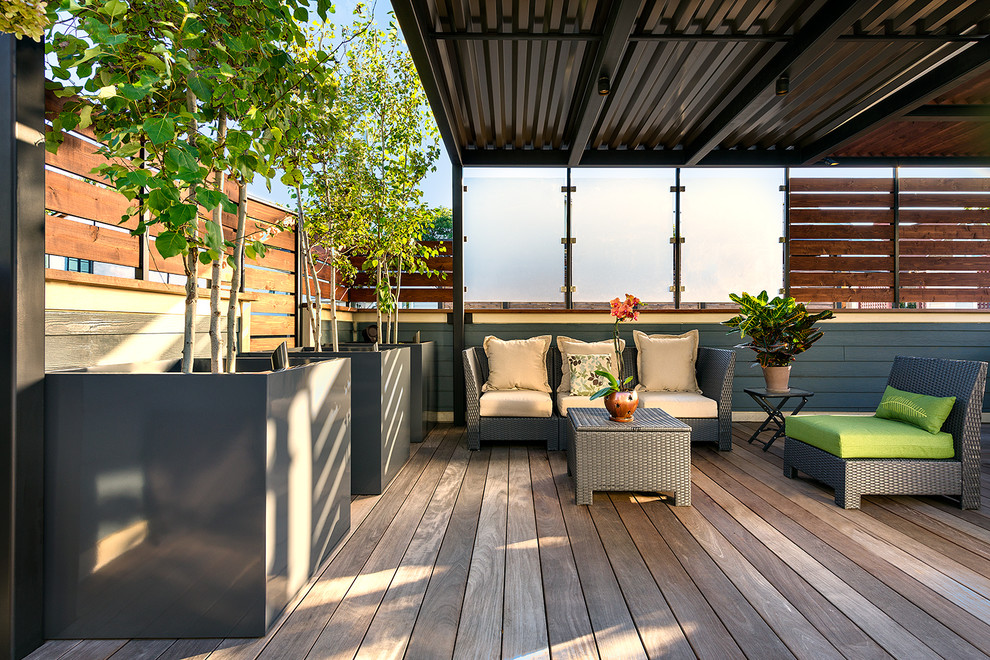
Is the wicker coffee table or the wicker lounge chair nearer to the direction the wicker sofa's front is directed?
the wicker coffee table

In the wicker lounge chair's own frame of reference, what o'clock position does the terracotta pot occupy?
The terracotta pot is roughly at 3 o'clock from the wicker lounge chair.

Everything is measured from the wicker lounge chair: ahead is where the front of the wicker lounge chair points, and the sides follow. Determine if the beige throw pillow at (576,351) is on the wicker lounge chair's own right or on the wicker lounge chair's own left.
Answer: on the wicker lounge chair's own right

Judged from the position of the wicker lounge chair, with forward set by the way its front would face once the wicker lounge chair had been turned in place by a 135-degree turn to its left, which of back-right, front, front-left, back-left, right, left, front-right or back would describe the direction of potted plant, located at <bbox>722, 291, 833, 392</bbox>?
back-left

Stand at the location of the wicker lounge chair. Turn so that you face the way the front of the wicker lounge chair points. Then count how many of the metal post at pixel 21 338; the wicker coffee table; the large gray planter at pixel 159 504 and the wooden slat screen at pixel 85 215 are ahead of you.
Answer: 4

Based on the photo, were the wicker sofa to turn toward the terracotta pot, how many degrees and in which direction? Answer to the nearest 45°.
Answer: approximately 90° to its left

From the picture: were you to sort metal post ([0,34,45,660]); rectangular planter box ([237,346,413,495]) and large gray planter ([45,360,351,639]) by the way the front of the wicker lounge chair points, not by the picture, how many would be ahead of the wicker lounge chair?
3

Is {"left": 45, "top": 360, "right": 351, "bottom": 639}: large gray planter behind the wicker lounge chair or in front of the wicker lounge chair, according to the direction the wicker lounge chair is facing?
in front

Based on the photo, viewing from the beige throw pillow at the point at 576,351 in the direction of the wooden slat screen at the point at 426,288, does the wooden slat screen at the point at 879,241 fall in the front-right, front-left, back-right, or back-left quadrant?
back-right

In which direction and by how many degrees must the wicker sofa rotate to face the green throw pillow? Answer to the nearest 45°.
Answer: approximately 90° to its left

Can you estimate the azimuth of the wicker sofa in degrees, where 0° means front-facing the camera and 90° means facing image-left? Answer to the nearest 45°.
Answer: approximately 0°

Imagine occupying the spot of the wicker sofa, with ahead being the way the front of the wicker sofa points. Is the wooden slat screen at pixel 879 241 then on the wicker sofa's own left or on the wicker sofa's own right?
on the wicker sofa's own left

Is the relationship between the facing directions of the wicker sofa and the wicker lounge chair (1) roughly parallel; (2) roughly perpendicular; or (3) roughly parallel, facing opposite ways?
roughly perpendicular
